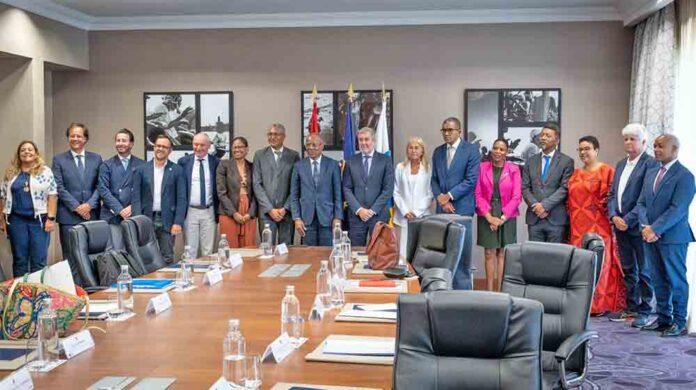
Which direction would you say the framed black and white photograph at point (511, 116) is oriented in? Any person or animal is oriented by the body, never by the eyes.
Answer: toward the camera

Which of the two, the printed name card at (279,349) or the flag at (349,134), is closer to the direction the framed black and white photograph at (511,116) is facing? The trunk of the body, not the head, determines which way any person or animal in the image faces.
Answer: the printed name card

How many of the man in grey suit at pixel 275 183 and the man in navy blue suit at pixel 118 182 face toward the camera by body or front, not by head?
2

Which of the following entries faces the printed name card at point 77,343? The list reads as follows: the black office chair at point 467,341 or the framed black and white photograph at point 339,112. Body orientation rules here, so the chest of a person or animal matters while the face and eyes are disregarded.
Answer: the framed black and white photograph

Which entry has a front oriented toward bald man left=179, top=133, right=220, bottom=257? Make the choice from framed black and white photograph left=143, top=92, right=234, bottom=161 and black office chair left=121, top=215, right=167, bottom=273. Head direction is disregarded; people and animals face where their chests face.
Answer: the framed black and white photograph

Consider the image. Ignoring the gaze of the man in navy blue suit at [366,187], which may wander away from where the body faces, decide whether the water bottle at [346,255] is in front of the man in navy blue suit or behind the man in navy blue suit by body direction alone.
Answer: in front

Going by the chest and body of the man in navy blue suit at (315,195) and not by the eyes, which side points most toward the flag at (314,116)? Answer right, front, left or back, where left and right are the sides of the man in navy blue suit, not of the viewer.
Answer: back

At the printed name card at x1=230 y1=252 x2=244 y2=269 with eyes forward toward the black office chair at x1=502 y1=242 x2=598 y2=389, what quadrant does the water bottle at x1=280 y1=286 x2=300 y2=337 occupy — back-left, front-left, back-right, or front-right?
front-right

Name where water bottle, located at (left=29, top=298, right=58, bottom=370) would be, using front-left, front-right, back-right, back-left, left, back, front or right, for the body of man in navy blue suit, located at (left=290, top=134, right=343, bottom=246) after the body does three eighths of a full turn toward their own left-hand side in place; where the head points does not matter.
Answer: back-right

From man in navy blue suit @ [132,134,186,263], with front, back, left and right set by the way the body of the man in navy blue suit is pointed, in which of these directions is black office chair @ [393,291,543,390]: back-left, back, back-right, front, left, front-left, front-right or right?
front

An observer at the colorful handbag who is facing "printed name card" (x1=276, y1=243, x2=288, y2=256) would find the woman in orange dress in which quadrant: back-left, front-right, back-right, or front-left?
front-right

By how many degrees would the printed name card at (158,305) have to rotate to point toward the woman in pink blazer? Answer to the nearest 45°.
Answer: approximately 90° to its left

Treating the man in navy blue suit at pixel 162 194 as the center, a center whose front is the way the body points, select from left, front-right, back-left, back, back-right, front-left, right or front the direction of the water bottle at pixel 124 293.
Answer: front
